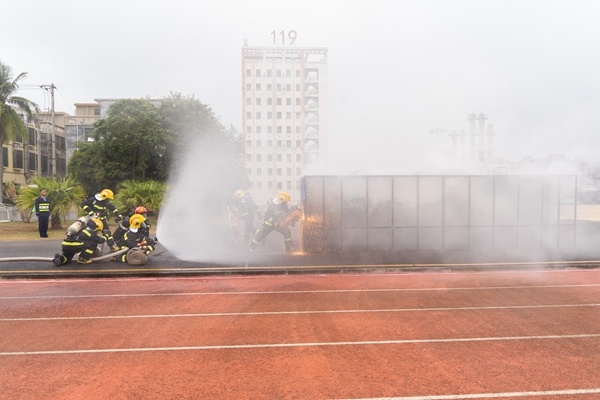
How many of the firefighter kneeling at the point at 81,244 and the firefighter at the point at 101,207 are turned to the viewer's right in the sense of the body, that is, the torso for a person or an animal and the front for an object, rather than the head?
2

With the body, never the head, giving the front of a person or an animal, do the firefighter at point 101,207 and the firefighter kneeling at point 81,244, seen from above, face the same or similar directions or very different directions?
same or similar directions

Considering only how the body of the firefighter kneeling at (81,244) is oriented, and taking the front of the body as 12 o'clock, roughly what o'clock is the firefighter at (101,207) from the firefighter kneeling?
The firefighter is roughly at 10 o'clock from the firefighter kneeling.

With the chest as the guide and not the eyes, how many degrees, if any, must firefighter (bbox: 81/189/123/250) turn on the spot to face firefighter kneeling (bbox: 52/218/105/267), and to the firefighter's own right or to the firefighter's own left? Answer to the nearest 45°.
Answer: approximately 135° to the firefighter's own right

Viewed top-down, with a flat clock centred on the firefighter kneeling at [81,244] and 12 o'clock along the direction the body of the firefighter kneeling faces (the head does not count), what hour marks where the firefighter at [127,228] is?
The firefighter is roughly at 11 o'clock from the firefighter kneeling.

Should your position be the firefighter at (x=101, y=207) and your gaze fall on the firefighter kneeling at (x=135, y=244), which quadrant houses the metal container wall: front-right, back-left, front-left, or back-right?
front-left

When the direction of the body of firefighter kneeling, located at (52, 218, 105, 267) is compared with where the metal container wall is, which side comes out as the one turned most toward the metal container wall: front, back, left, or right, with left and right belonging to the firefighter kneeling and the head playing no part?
front

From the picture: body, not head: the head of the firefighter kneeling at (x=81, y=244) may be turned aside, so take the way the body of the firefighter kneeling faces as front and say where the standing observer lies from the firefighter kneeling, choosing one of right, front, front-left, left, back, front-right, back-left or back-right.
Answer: left

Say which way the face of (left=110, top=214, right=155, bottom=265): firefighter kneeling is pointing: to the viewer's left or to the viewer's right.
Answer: to the viewer's right

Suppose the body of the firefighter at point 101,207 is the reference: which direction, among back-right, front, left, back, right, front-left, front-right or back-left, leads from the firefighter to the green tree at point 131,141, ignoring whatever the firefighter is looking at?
left

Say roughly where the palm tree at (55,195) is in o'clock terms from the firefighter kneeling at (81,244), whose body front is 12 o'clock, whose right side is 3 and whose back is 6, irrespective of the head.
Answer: The palm tree is roughly at 9 o'clock from the firefighter kneeling.

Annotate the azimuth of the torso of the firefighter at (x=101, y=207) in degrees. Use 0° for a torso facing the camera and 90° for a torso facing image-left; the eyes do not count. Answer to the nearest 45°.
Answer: approximately 270°

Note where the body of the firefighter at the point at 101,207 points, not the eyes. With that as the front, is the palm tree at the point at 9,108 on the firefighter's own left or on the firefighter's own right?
on the firefighter's own left

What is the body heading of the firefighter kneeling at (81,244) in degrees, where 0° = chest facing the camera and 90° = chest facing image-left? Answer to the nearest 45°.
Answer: approximately 270°

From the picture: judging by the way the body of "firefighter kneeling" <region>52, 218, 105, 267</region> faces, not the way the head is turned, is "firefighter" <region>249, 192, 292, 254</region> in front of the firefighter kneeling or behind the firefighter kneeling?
in front
